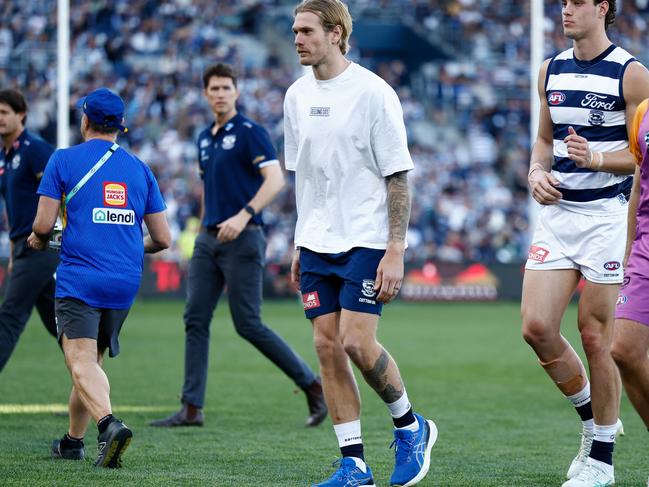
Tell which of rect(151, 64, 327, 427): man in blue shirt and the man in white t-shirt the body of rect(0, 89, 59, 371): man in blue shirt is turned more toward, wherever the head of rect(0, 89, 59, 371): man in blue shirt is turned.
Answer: the man in white t-shirt

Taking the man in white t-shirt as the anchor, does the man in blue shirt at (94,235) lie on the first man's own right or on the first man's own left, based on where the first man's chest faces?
on the first man's own right

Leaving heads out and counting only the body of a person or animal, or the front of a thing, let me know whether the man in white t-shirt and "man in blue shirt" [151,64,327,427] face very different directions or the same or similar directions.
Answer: same or similar directions

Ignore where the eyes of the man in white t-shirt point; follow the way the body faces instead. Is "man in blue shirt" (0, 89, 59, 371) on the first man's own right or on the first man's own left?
on the first man's own right

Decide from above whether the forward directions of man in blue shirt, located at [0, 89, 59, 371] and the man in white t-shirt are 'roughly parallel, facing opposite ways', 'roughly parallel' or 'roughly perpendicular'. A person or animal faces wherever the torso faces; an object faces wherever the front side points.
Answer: roughly parallel

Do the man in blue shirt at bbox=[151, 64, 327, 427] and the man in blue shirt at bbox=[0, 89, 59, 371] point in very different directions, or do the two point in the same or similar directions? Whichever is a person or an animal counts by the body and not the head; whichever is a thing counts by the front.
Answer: same or similar directions

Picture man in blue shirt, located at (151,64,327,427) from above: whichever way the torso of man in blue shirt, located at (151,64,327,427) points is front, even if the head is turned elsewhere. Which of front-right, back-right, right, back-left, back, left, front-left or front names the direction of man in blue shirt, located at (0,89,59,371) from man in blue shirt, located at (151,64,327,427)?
front-right

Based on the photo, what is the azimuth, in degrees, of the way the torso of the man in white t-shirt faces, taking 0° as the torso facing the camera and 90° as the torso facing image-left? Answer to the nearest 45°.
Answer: approximately 45°

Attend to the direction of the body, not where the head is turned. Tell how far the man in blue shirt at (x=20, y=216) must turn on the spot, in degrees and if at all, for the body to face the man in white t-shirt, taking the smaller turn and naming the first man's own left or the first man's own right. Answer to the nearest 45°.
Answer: approximately 90° to the first man's own left

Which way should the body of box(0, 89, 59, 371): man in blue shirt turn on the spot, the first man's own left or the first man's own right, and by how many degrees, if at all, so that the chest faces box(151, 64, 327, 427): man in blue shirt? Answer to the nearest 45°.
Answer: approximately 135° to the first man's own left

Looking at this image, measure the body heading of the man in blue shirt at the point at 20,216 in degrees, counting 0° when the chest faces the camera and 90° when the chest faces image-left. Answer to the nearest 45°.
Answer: approximately 45°

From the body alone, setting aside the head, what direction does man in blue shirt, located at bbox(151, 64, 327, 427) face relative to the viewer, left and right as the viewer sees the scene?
facing the viewer and to the left of the viewer

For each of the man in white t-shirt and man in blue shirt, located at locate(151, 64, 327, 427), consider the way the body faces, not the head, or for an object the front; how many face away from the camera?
0

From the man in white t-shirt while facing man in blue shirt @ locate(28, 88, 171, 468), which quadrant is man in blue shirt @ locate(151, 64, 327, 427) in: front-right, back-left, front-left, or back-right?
front-right

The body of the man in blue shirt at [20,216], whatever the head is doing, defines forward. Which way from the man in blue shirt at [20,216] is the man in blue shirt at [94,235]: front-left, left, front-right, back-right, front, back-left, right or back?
front-left

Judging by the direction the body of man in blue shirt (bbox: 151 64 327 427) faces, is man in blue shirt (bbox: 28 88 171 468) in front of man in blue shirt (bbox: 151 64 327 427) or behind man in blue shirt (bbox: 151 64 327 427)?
in front

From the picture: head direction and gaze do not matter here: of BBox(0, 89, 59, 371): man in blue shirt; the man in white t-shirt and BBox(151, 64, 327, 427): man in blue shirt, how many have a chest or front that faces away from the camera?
0
